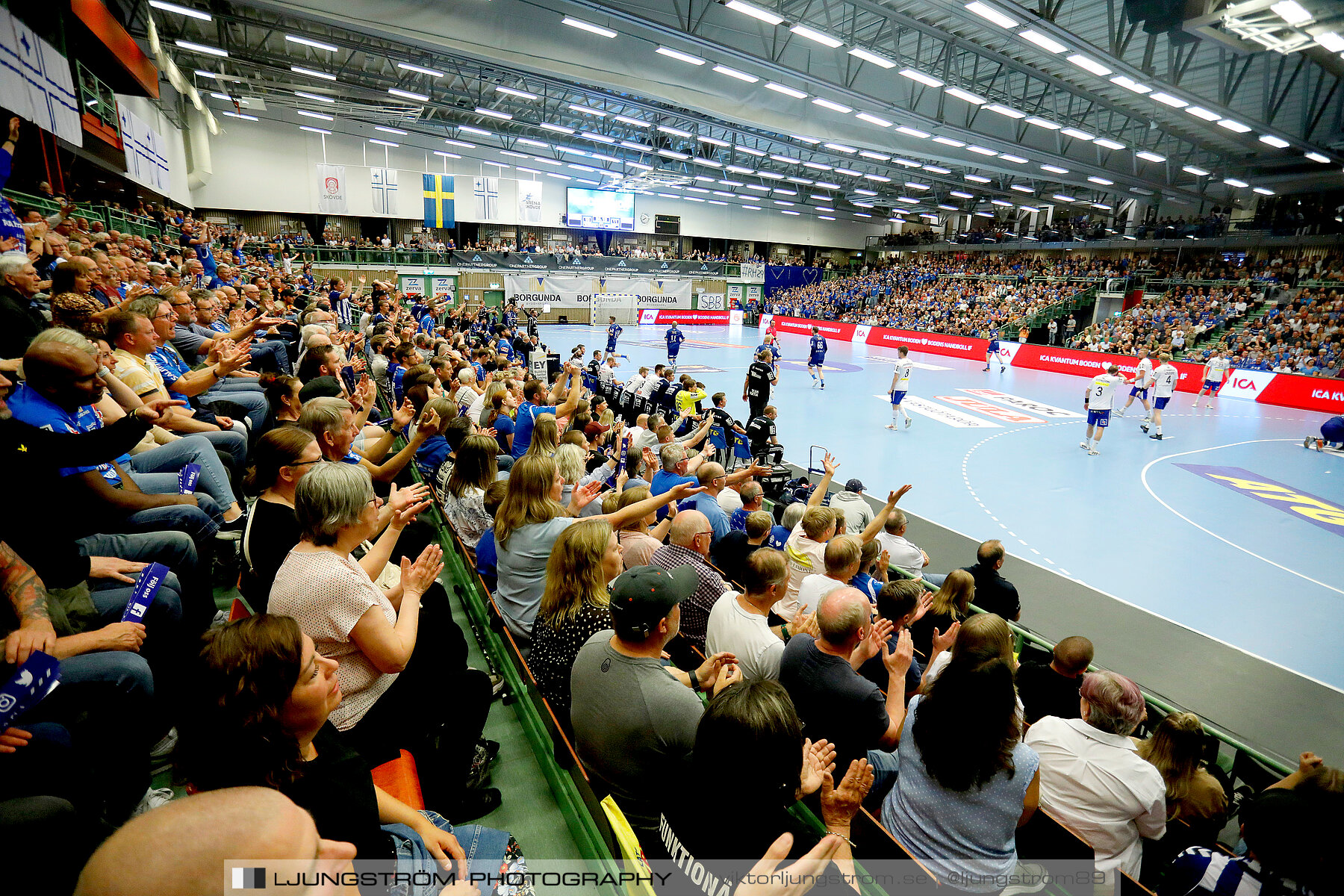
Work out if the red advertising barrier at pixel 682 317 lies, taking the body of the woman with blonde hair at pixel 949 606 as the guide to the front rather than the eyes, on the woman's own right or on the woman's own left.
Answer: on the woman's own left

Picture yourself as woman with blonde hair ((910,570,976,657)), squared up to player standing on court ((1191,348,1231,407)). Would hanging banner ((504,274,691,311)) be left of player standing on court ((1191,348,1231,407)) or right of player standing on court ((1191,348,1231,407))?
left

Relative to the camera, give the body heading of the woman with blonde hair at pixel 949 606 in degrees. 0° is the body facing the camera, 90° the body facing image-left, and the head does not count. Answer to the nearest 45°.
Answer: approximately 225°

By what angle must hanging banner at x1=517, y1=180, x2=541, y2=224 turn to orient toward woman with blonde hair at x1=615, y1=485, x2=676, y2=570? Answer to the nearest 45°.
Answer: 0° — it already faces them

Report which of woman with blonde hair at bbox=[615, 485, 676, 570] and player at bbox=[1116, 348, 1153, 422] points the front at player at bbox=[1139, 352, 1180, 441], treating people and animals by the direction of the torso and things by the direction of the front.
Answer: the woman with blonde hair

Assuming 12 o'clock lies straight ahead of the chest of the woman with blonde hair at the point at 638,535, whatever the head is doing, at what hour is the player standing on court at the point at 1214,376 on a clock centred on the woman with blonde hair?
The player standing on court is roughly at 12 o'clock from the woman with blonde hair.

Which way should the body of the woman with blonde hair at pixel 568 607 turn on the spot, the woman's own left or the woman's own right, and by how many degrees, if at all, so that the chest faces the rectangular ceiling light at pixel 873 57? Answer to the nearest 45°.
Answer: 0° — they already face it

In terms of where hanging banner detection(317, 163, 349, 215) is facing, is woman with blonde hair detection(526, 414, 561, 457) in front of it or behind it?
in front

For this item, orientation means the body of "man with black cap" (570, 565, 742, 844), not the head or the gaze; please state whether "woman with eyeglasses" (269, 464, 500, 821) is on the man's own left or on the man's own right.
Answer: on the man's own left

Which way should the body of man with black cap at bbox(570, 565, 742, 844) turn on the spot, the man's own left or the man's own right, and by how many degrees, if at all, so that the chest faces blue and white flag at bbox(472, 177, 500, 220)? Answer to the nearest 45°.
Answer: approximately 45° to the man's own left

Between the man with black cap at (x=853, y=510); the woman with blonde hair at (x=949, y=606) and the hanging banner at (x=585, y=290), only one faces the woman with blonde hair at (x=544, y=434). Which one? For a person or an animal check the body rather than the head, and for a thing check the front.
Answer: the hanging banner

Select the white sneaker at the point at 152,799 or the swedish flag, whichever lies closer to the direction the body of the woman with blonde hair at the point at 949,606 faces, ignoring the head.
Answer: the swedish flag

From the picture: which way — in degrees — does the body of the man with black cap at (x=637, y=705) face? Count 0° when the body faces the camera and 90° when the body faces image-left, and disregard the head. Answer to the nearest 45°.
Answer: approximately 225°

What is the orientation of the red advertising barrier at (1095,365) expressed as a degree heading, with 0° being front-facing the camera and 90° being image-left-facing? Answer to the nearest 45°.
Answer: approximately 45°

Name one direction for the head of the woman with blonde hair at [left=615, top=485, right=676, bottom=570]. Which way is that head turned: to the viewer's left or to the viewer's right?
to the viewer's right

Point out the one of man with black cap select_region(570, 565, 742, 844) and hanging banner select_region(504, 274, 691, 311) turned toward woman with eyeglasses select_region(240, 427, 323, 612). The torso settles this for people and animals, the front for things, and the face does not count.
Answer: the hanging banner

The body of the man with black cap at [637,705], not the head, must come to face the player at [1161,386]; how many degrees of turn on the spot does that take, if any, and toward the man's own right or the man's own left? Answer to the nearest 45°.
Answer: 0° — they already face them
